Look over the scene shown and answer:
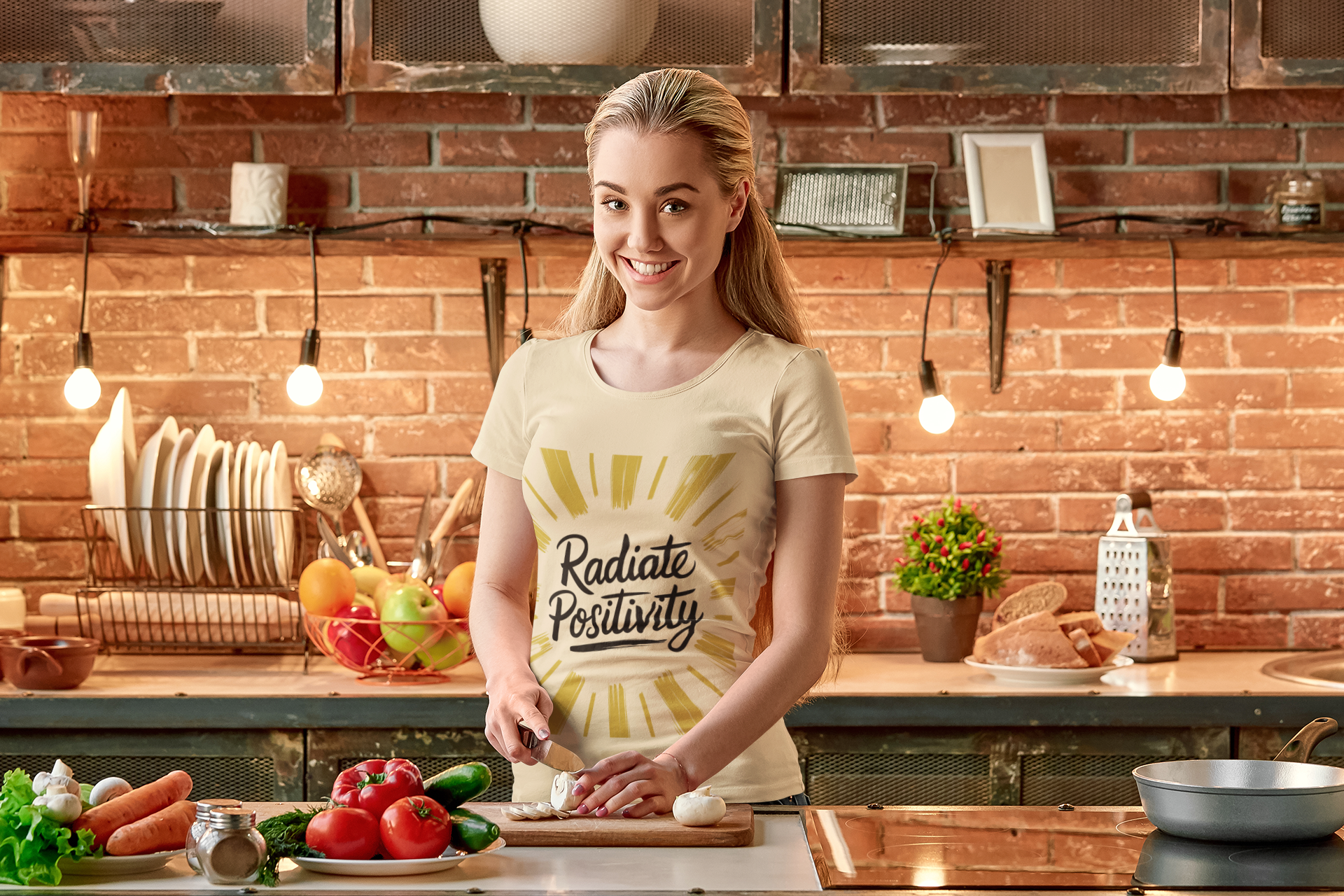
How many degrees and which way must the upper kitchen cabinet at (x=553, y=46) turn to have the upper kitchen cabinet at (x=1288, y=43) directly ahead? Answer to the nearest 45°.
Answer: approximately 90° to its left

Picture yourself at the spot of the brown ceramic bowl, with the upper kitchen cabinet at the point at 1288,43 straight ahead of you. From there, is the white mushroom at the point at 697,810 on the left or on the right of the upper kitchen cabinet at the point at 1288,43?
right

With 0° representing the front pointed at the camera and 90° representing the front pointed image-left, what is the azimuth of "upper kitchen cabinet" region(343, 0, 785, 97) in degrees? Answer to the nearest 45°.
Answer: approximately 0°

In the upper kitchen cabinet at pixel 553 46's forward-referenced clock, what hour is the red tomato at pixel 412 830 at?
The red tomato is roughly at 12 o'clock from the upper kitchen cabinet.

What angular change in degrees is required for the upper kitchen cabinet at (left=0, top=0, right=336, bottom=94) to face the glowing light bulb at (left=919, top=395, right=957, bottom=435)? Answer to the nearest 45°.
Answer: approximately 90° to its left
